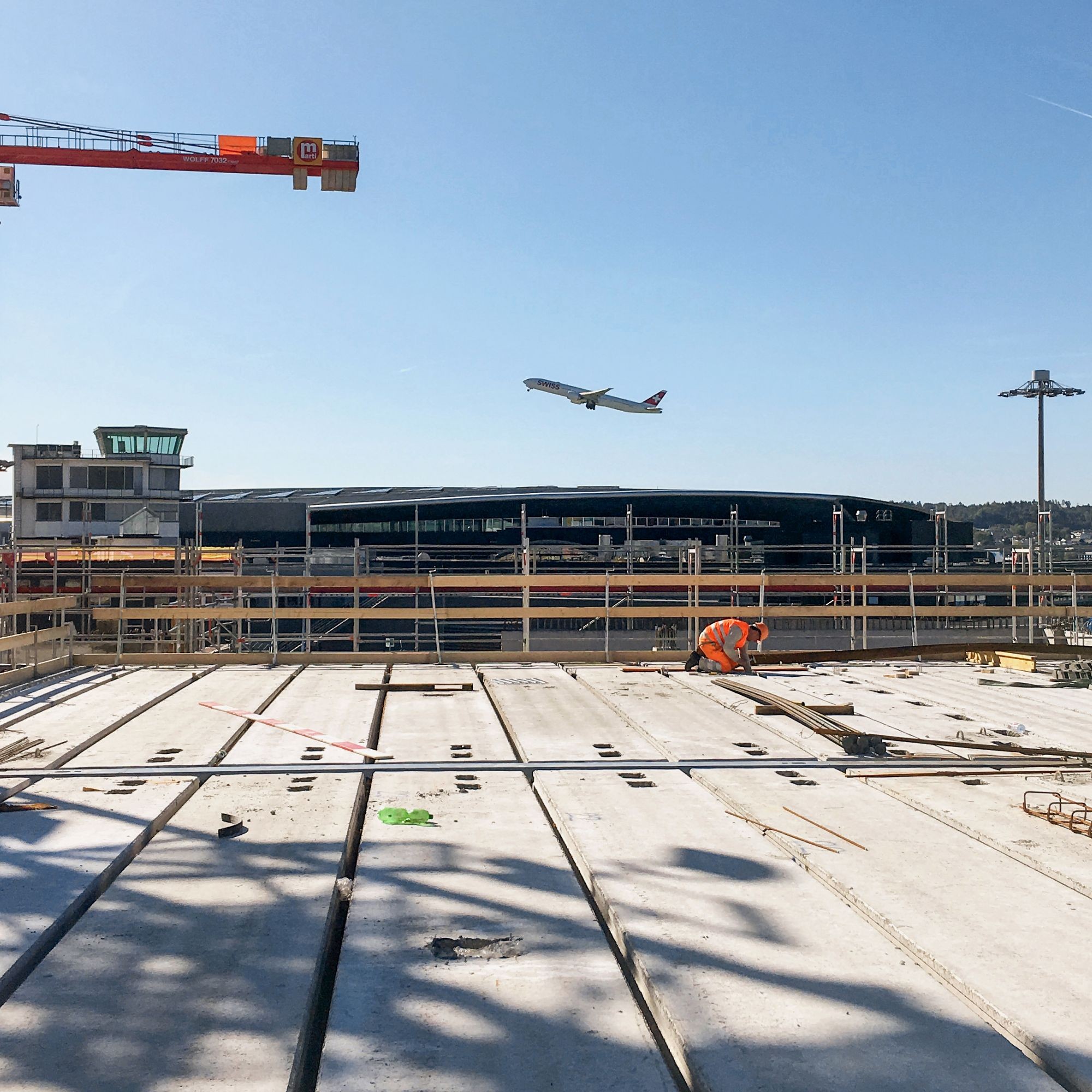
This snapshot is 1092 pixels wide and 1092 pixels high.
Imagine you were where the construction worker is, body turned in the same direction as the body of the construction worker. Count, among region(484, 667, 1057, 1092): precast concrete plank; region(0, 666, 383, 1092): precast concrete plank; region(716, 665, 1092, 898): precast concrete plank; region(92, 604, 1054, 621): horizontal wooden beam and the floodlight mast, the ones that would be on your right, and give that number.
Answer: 3

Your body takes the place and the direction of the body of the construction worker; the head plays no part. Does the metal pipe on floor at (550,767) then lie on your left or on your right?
on your right

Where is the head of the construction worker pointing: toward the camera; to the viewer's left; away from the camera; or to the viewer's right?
to the viewer's right

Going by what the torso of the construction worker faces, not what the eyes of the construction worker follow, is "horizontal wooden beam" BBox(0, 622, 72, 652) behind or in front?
behind

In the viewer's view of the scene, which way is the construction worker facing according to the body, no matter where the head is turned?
to the viewer's right

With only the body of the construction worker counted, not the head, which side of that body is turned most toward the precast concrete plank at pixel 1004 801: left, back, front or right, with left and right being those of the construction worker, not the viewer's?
right

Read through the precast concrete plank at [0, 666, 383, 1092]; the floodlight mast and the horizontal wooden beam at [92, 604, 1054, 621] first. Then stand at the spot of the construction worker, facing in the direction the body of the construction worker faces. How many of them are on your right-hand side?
1

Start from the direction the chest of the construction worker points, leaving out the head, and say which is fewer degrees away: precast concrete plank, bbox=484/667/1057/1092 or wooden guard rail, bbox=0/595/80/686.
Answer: the precast concrete plank

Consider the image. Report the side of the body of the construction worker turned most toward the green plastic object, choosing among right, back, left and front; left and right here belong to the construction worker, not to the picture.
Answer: right

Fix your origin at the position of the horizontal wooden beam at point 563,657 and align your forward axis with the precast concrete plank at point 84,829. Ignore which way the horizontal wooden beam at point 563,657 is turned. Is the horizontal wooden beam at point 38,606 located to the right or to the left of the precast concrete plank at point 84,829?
right

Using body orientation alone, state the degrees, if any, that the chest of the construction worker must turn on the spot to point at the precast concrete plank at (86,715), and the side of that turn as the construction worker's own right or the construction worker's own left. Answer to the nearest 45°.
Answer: approximately 135° to the construction worker's own right

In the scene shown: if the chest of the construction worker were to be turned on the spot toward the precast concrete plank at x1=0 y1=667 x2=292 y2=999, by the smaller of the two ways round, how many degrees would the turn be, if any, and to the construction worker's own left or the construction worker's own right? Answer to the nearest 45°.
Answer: approximately 90° to the construction worker's own right

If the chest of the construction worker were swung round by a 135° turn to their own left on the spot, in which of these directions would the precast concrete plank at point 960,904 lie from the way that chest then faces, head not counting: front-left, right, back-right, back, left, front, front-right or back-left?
back-left

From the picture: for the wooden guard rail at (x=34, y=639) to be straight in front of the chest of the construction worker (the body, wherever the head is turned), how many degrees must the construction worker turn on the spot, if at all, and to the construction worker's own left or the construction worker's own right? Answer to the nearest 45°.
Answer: approximately 180°

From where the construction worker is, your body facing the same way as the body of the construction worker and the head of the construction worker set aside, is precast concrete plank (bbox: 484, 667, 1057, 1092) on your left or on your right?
on your right
